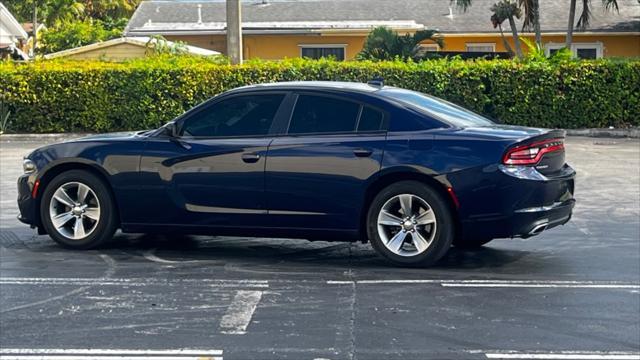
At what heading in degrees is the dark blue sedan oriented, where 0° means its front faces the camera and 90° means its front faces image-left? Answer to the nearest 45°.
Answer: approximately 90°

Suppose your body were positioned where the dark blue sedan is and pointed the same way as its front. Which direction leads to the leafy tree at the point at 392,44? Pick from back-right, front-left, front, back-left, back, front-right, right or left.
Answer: right

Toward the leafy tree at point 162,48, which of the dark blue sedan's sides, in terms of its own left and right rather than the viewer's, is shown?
right

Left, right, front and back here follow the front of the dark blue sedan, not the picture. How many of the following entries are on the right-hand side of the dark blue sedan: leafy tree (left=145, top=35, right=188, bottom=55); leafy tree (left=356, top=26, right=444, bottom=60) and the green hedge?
3

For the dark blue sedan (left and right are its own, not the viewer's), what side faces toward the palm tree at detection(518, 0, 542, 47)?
right

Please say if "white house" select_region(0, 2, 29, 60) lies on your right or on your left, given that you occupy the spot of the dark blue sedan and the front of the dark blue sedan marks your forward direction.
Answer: on your right
